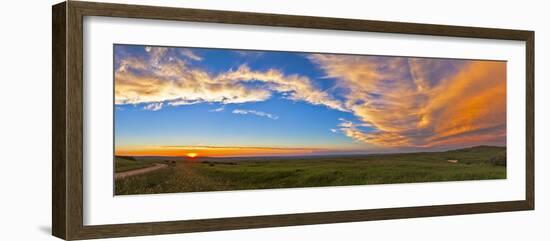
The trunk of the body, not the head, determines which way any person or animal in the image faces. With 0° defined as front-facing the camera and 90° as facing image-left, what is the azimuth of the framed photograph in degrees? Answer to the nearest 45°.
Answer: approximately 315°
